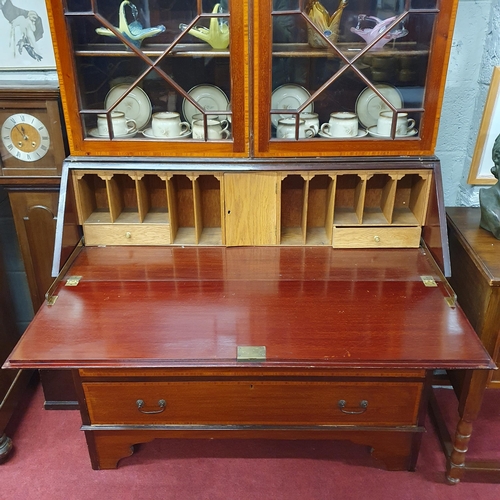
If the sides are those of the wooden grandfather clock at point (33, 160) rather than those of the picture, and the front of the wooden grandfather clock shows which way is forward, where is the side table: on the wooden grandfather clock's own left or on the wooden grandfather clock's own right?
on the wooden grandfather clock's own left

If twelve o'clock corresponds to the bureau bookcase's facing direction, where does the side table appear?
The side table is roughly at 9 o'clock from the bureau bookcase.

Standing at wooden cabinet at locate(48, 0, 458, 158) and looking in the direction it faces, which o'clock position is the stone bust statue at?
The stone bust statue is roughly at 9 o'clock from the wooden cabinet.

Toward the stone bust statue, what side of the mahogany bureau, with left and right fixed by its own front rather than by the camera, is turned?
left

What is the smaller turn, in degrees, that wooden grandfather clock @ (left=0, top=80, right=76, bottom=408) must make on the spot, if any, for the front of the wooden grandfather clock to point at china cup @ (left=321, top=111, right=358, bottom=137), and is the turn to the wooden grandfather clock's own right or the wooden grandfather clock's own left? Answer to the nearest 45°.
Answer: approximately 45° to the wooden grandfather clock's own left

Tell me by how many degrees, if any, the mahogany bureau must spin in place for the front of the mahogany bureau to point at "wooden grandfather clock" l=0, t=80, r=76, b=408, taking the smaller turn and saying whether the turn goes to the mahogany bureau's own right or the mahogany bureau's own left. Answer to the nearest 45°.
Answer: approximately 135° to the mahogany bureau's own right

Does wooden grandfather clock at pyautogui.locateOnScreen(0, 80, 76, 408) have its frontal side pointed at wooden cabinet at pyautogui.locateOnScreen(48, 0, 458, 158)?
no

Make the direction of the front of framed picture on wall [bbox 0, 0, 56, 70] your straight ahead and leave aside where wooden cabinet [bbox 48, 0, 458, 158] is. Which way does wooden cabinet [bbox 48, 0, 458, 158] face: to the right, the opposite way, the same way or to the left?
the same way

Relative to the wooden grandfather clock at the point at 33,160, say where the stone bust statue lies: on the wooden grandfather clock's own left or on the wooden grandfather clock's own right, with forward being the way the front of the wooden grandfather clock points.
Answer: on the wooden grandfather clock's own left

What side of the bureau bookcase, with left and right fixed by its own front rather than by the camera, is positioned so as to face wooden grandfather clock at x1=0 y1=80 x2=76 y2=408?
right

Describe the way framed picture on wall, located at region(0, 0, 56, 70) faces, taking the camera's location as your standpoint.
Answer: facing the viewer

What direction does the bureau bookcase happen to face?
toward the camera

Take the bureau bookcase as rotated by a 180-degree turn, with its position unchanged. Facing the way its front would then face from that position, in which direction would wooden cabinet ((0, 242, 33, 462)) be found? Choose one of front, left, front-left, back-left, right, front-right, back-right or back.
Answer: left

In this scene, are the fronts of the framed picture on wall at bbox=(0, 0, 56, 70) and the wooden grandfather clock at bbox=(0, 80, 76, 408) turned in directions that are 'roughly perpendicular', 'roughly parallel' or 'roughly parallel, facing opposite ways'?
roughly parallel

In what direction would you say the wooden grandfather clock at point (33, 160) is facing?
toward the camera

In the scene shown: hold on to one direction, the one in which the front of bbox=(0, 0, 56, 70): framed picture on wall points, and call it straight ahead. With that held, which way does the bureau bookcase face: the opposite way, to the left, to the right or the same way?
the same way

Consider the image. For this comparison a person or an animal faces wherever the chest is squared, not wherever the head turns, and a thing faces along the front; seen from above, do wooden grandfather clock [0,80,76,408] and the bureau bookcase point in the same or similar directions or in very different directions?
same or similar directions
